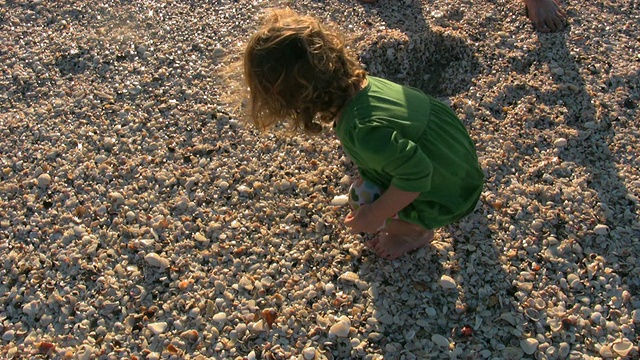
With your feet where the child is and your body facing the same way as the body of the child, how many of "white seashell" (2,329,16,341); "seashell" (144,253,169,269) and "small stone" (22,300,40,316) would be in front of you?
3

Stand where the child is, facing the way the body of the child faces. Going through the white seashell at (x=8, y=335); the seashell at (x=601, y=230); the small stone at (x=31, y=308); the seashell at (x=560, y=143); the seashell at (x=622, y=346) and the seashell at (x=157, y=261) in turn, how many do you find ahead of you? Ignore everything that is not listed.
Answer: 3

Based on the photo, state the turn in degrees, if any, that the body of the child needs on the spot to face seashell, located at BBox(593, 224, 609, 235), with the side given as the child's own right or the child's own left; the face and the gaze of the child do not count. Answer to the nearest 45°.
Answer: approximately 180°

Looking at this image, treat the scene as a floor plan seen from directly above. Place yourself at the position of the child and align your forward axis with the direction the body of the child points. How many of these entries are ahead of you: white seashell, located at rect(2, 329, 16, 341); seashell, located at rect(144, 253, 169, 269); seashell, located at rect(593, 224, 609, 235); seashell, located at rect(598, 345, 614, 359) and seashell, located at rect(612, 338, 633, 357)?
2

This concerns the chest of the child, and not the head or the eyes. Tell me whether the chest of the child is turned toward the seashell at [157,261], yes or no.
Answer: yes

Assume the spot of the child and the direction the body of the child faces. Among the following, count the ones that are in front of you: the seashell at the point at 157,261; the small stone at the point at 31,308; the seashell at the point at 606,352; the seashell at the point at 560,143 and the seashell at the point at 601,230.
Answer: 2

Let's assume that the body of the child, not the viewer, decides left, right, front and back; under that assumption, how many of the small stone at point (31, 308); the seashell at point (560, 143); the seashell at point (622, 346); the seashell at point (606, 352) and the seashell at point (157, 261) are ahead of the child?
2

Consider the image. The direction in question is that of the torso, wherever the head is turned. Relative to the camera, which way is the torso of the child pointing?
to the viewer's left

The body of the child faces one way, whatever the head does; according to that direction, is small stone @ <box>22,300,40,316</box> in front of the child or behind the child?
in front

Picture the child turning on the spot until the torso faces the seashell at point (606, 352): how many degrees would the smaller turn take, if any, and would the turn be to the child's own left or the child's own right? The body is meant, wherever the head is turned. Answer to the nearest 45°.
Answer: approximately 180°
